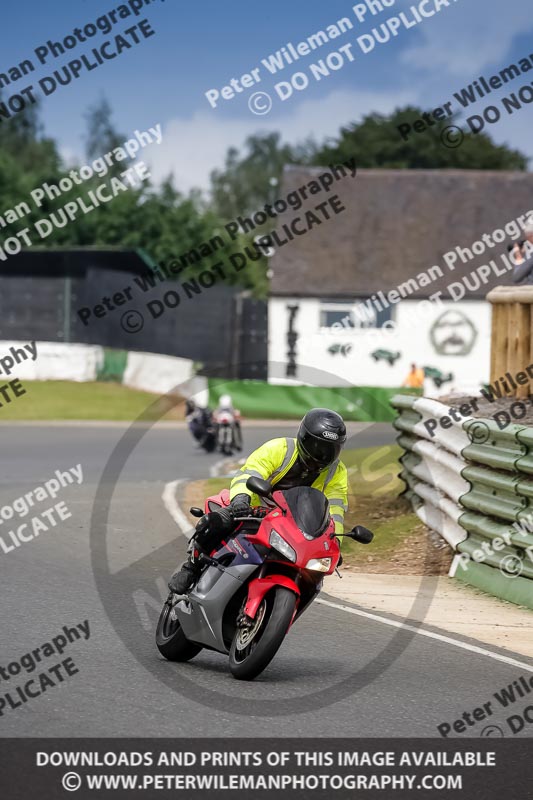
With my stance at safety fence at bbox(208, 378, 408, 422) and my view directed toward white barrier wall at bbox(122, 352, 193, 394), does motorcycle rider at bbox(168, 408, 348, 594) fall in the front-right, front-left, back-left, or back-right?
back-left

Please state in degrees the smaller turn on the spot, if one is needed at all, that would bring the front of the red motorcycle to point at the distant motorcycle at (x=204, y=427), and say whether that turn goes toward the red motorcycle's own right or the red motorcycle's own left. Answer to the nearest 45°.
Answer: approximately 135° to the red motorcycle's own left

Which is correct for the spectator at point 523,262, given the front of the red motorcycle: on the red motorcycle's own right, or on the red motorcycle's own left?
on the red motorcycle's own left

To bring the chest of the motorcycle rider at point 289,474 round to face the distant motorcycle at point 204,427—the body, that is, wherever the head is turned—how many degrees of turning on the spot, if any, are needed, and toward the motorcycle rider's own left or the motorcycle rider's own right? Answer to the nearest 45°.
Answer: approximately 135° to the motorcycle rider's own left

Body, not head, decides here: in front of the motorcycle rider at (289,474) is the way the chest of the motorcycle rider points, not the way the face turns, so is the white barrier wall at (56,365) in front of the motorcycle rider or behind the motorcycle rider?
behind

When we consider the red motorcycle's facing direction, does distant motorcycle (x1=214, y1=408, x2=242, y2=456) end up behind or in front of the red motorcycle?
behind

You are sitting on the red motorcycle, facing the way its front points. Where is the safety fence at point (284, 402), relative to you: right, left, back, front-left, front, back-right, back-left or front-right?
back-left

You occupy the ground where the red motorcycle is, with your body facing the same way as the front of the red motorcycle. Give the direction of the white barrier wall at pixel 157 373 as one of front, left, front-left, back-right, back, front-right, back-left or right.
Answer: back-left

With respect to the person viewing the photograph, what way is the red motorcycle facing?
facing the viewer and to the right of the viewer
